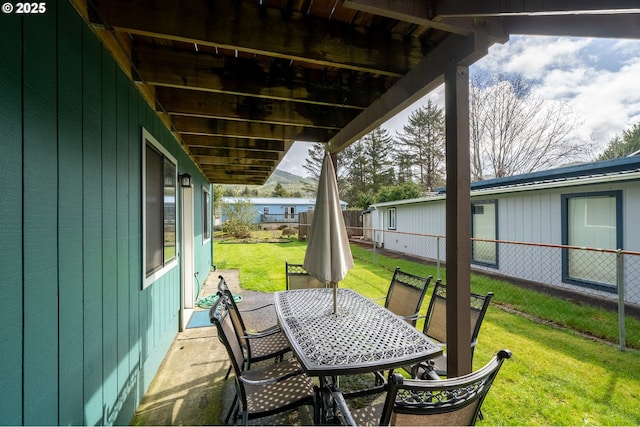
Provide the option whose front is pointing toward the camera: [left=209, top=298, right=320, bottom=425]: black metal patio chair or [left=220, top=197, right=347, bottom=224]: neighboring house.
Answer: the neighboring house

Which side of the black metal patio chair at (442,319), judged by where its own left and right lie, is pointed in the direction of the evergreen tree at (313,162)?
right

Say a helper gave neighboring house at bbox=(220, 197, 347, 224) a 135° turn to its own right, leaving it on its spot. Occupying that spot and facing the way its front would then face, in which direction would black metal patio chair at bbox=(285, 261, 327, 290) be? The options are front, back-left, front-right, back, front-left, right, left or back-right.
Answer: back-left

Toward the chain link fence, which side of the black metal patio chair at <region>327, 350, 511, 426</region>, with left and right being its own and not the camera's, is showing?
right

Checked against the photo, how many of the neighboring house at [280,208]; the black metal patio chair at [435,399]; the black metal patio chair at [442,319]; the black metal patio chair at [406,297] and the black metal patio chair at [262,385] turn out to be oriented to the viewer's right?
1

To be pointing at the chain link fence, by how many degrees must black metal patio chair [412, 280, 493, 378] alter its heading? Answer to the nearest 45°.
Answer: approximately 180°

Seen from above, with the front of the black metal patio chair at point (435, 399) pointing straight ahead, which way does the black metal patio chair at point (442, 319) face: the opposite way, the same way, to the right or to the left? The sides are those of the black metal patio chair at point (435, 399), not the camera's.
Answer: to the left

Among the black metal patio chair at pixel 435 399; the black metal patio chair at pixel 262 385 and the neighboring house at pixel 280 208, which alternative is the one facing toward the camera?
the neighboring house

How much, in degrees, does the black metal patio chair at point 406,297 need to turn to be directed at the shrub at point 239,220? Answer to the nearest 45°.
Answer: approximately 90° to its right

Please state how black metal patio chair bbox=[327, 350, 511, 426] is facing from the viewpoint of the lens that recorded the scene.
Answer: facing away from the viewer and to the left of the viewer

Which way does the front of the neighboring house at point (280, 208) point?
toward the camera

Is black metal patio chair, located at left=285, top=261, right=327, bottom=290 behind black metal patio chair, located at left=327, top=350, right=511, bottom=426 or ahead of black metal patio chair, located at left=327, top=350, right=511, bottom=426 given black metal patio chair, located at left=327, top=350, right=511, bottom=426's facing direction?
ahead

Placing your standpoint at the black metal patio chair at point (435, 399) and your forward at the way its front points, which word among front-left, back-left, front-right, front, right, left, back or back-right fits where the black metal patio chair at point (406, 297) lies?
front-right

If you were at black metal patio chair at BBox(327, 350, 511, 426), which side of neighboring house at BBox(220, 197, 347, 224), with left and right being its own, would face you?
front

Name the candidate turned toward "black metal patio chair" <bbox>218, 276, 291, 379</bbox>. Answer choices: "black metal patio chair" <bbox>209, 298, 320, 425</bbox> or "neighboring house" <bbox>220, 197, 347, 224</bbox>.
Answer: the neighboring house

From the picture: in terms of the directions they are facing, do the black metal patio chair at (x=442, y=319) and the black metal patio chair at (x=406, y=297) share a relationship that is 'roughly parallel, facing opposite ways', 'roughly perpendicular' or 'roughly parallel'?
roughly parallel

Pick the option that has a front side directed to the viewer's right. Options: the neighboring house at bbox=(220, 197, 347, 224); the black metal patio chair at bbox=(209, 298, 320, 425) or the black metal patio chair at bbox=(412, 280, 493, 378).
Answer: the black metal patio chair at bbox=(209, 298, 320, 425)

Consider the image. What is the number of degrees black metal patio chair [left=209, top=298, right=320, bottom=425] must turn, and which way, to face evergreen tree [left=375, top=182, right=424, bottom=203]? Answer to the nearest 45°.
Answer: approximately 45° to its left

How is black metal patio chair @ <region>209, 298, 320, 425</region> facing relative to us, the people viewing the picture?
facing to the right of the viewer

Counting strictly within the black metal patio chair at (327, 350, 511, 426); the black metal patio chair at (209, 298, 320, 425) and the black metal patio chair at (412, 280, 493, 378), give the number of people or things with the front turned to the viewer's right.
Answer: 1

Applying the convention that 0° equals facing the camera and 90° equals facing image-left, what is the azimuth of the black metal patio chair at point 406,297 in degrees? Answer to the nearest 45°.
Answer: approximately 45°
